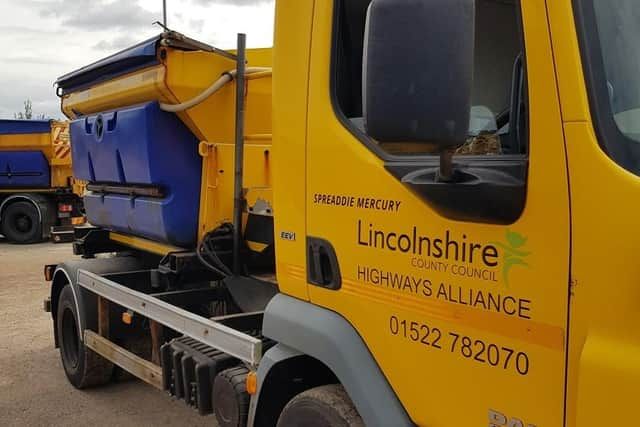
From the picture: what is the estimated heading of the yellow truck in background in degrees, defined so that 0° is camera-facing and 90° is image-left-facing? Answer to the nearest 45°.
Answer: approximately 90°

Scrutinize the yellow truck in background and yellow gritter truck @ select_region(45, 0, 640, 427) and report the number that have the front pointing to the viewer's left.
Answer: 1

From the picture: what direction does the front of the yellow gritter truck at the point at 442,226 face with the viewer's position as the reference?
facing the viewer and to the right of the viewer

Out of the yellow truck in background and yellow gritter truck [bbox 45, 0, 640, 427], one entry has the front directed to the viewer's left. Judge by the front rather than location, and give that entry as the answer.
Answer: the yellow truck in background

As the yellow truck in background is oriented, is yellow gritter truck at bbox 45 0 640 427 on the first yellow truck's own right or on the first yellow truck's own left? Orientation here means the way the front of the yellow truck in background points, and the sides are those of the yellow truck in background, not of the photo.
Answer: on the first yellow truck's own left

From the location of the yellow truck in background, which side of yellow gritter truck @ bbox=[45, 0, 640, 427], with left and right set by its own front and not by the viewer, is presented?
back
